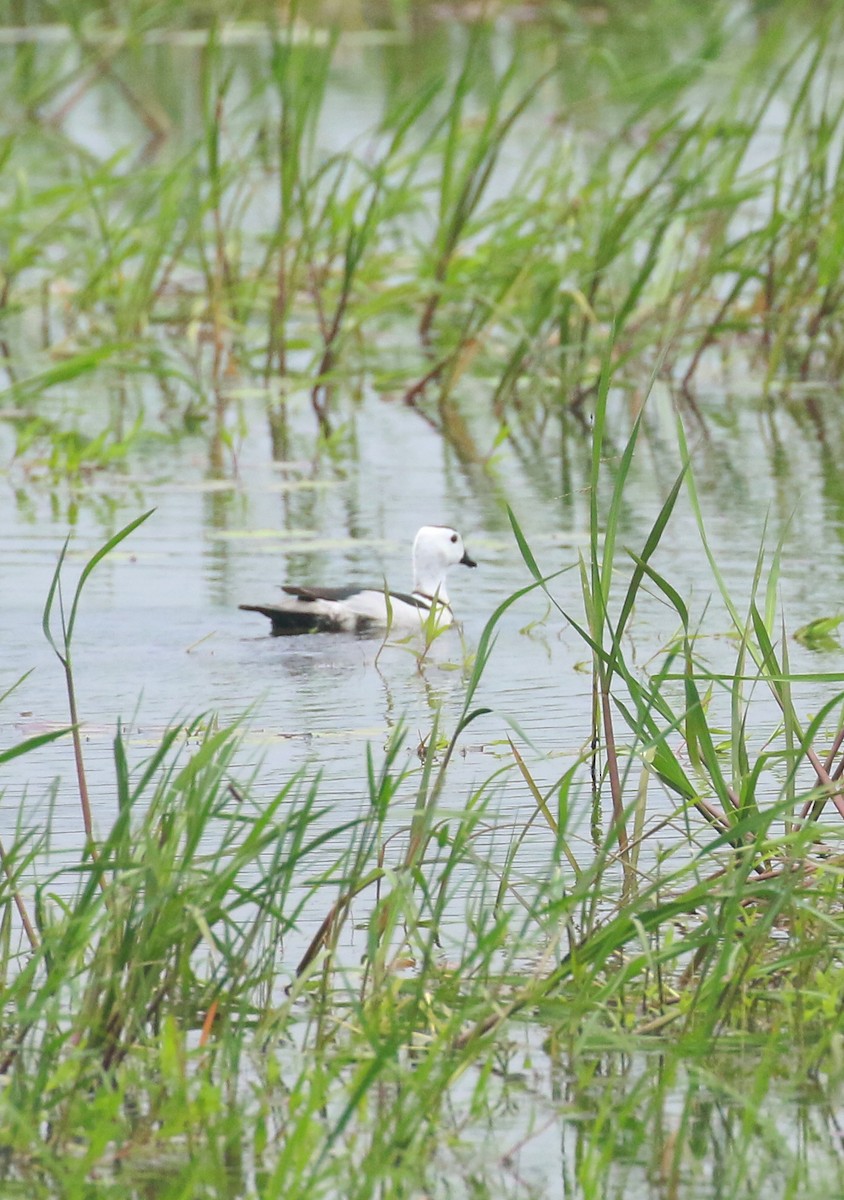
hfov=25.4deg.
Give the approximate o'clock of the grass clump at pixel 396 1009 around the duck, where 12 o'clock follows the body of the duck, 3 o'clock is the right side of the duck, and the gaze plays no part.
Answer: The grass clump is roughly at 3 o'clock from the duck.

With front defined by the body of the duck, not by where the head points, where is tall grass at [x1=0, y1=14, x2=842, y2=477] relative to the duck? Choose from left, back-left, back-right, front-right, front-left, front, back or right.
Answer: left

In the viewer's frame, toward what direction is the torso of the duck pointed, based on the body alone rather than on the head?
to the viewer's right
